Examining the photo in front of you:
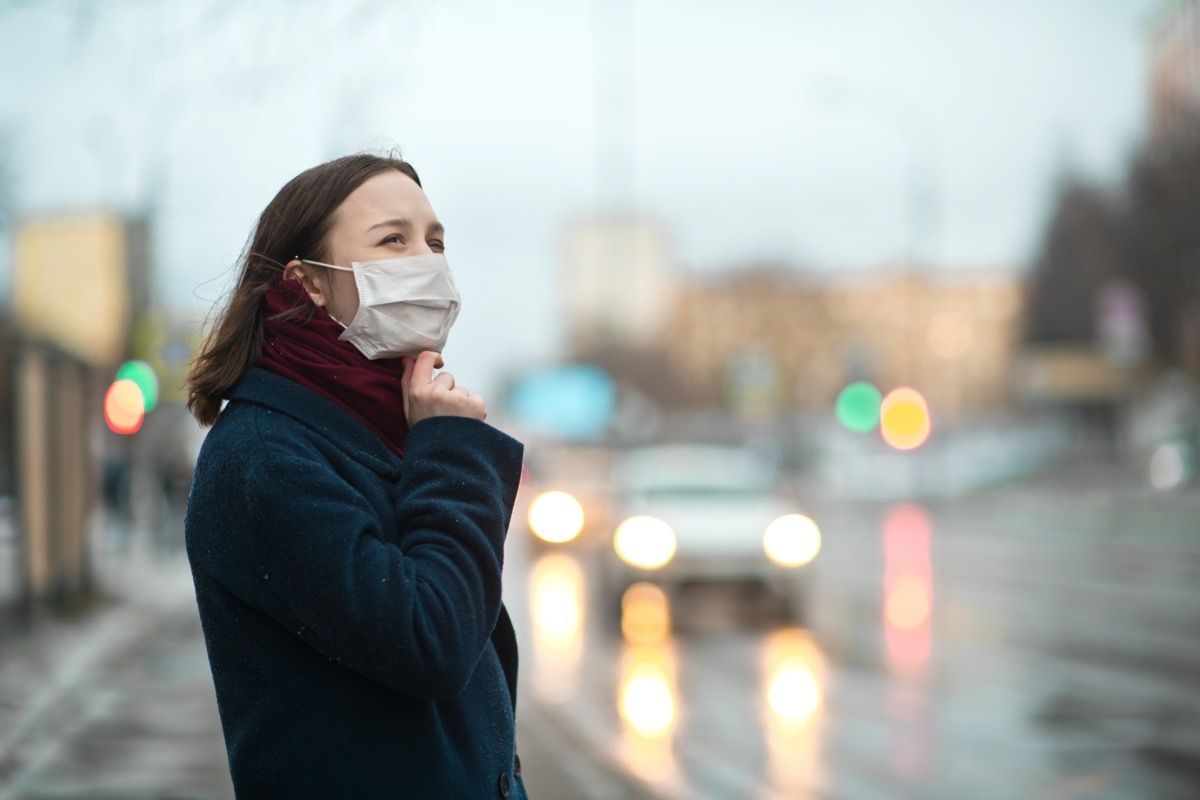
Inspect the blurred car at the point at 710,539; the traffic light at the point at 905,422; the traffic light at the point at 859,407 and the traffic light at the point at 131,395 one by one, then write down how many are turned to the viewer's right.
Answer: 0

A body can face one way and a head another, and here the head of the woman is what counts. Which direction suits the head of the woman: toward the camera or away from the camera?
toward the camera

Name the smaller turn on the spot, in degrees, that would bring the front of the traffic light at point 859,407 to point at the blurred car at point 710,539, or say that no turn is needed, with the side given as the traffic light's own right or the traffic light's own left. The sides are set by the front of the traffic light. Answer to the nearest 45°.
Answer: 0° — it already faces it

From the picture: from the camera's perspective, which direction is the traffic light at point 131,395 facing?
toward the camera

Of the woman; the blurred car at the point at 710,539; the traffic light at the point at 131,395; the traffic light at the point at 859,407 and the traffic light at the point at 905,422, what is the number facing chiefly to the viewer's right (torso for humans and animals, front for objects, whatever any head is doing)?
1

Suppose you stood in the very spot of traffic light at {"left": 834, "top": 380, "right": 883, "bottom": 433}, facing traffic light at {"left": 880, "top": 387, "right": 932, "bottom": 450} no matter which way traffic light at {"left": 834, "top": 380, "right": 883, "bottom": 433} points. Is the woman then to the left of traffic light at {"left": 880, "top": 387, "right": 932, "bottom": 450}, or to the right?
right

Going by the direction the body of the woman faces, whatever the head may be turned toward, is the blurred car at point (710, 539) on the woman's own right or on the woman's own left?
on the woman's own left

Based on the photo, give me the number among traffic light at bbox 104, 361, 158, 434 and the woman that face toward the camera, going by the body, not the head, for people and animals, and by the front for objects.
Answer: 1

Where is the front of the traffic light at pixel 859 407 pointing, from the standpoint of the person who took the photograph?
facing the viewer

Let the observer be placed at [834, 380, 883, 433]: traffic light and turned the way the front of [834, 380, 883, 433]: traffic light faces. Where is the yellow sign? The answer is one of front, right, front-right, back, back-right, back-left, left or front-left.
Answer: front-right

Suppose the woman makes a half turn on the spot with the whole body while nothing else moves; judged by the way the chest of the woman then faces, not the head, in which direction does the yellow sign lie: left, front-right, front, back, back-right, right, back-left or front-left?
right

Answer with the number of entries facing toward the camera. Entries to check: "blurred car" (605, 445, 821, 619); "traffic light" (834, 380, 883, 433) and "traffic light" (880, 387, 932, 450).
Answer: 3

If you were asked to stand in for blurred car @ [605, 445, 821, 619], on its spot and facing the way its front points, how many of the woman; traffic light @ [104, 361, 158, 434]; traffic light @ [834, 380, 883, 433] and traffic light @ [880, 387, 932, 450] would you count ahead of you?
1

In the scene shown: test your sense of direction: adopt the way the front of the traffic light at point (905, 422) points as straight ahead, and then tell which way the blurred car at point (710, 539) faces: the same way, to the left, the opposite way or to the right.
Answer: the same way

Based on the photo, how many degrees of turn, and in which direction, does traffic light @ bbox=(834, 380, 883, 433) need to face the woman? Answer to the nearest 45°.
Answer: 0° — it already faces them

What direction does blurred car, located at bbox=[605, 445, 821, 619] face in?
toward the camera

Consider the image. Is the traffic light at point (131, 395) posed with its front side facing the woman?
yes

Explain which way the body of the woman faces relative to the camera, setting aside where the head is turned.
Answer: to the viewer's right

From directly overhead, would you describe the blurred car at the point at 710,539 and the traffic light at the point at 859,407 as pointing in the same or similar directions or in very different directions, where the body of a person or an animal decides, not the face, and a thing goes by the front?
same or similar directions

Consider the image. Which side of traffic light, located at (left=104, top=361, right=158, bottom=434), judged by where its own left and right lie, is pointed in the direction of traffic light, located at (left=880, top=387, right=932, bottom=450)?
left
